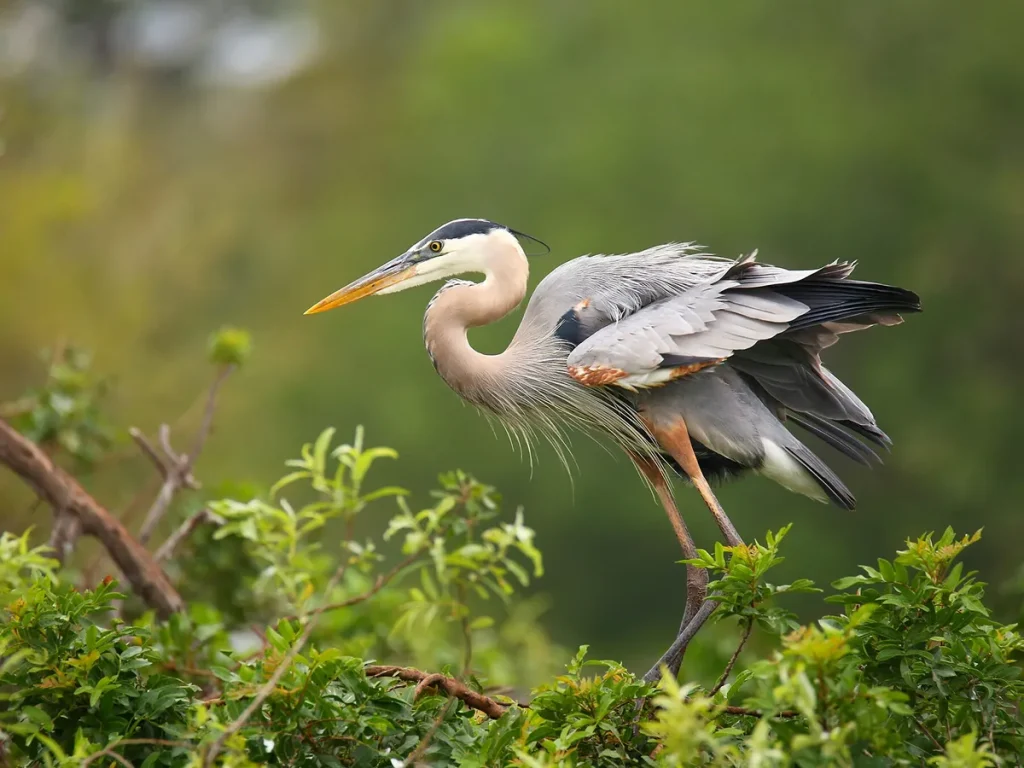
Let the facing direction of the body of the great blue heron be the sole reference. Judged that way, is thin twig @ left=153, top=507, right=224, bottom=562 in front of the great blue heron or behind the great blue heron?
in front

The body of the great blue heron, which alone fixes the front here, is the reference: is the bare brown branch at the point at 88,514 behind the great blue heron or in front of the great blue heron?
in front

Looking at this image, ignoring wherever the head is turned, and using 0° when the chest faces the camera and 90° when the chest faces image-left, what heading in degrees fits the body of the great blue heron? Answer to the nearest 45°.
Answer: approximately 90°

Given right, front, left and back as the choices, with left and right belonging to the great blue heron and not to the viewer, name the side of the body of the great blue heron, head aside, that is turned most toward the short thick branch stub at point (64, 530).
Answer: front
